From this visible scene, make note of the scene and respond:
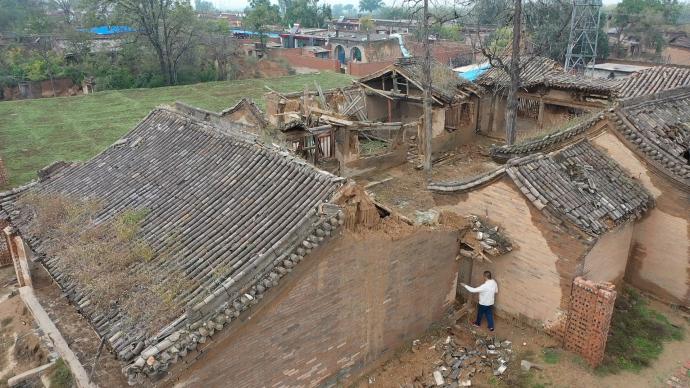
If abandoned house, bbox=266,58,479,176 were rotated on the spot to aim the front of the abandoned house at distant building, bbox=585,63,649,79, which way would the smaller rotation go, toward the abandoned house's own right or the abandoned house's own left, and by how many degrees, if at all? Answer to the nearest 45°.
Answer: approximately 90° to the abandoned house's own left

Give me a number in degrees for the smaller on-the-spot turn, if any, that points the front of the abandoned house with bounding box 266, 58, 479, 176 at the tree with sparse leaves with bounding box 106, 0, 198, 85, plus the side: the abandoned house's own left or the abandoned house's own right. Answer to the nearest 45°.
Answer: approximately 180°

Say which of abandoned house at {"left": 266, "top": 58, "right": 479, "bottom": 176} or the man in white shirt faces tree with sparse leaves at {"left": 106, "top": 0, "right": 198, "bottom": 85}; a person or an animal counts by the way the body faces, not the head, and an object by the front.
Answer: the man in white shirt

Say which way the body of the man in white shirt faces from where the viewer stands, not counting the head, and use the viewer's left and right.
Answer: facing away from the viewer and to the left of the viewer

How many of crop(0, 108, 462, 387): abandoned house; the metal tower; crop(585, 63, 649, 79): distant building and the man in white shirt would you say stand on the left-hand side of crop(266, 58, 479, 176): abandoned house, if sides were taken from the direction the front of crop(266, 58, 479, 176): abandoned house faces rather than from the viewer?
2

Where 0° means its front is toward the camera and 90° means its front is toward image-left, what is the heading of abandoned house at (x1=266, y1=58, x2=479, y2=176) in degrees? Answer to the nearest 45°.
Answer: approximately 315°

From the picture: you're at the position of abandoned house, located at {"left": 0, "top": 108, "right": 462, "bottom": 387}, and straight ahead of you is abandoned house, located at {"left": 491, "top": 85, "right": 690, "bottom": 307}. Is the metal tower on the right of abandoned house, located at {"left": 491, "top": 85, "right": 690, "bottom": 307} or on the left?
left

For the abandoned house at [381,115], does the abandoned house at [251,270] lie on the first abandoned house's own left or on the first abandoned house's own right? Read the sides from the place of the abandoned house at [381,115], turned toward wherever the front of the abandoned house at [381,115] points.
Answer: on the first abandoned house's own right

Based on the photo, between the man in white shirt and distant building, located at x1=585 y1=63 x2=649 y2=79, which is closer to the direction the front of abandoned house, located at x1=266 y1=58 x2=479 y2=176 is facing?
the man in white shirt

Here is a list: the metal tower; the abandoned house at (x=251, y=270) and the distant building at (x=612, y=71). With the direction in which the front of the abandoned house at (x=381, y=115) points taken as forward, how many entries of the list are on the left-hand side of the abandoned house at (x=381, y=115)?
2

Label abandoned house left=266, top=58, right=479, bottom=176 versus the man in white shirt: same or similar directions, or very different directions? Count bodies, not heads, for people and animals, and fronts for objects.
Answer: very different directions

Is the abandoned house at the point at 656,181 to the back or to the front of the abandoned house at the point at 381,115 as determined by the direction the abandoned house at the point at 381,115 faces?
to the front

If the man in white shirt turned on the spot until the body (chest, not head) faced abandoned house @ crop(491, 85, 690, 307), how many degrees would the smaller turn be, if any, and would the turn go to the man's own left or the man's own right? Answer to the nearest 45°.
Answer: approximately 90° to the man's own right
